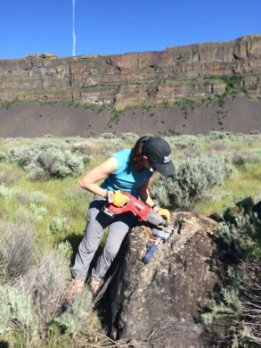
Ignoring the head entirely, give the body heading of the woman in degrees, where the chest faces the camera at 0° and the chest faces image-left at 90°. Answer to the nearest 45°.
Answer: approximately 315°

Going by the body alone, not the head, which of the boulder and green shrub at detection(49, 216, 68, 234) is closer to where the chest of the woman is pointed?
the boulder

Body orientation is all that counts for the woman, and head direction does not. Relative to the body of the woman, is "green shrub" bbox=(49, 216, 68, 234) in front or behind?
behind

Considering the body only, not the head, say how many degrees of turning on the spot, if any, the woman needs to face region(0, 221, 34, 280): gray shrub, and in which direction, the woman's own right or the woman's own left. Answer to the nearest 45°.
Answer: approximately 135° to the woman's own right

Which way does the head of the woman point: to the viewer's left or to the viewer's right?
to the viewer's right

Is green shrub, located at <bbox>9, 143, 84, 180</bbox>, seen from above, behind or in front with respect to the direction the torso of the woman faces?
behind

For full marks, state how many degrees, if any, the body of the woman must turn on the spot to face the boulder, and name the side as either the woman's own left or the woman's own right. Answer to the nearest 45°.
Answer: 0° — they already face it
